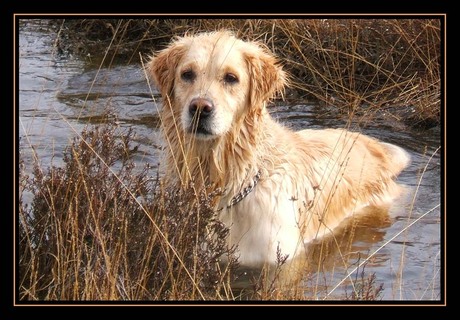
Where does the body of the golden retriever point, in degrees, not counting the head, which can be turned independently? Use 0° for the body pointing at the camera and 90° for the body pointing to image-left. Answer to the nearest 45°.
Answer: approximately 45°
